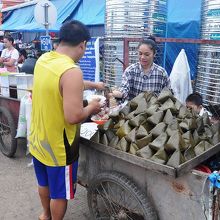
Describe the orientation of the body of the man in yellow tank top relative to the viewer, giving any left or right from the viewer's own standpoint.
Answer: facing away from the viewer and to the right of the viewer

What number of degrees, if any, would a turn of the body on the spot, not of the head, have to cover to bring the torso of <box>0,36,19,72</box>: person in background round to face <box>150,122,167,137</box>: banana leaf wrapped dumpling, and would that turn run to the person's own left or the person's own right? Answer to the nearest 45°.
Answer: approximately 45° to the person's own left

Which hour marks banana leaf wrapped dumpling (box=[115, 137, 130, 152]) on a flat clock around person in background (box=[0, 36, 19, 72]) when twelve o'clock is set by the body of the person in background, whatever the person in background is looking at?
The banana leaf wrapped dumpling is roughly at 10 o'clock from the person in background.

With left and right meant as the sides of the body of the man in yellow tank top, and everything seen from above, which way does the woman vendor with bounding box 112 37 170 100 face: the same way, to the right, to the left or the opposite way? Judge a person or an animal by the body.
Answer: the opposite way

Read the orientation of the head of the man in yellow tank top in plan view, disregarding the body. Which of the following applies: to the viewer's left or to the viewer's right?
to the viewer's right

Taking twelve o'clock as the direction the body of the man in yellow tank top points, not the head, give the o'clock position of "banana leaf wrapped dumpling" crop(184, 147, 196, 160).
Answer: The banana leaf wrapped dumpling is roughly at 2 o'clock from the man in yellow tank top.

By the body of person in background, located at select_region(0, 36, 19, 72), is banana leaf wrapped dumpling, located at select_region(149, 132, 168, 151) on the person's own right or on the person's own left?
on the person's own left

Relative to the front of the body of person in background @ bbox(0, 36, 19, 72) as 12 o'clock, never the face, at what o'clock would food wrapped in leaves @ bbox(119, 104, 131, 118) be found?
The food wrapped in leaves is roughly at 10 o'clock from the person in background.

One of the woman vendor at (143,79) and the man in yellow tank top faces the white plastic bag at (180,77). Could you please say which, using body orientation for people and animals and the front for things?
the man in yellow tank top

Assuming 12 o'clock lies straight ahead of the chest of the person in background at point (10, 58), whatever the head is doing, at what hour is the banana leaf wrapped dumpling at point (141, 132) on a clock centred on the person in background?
The banana leaf wrapped dumpling is roughly at 10 o'clock from the person in background.

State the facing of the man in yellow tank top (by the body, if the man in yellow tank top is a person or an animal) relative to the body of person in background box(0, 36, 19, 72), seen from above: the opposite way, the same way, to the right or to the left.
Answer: the opposite way
